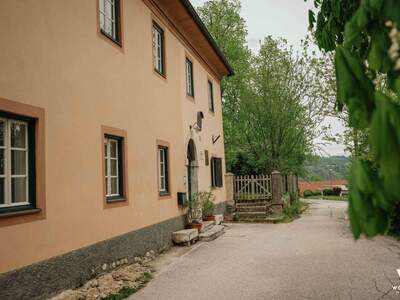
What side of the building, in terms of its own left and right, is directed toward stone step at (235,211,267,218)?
left

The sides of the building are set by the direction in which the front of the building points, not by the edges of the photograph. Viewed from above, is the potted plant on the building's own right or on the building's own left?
on the building's own left

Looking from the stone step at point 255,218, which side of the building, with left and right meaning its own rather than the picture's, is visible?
left

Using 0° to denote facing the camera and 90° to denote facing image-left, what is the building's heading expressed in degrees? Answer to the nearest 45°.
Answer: approximately 315°

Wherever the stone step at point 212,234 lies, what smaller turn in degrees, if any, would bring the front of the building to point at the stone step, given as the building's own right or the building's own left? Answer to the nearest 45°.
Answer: approximately 90° to the building's own left

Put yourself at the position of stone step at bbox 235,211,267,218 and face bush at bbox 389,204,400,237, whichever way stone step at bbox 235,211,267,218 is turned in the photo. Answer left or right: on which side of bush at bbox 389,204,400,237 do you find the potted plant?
right
